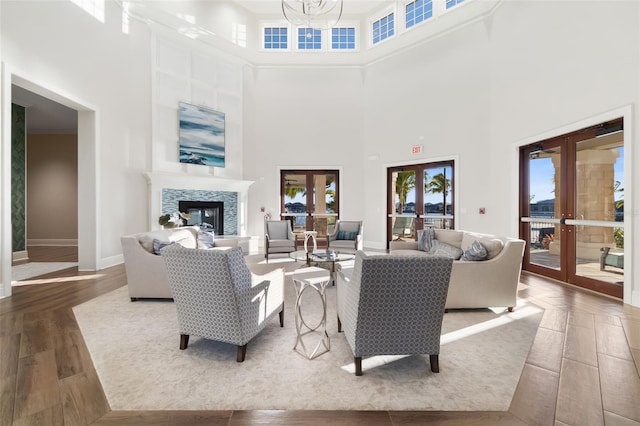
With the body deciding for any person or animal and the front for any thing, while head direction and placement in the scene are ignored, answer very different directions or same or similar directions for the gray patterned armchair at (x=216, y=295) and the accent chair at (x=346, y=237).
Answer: very different directions

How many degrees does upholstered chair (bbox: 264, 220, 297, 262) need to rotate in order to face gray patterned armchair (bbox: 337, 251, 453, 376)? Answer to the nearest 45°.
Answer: approximately 45° to its right

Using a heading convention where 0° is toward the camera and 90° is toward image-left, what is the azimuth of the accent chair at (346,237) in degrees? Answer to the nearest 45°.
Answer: approximately 45°

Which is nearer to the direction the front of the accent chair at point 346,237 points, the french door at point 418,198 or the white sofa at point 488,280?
the white sofa

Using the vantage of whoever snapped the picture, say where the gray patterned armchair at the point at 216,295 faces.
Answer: facing away from the viewer and to the right of the viewer

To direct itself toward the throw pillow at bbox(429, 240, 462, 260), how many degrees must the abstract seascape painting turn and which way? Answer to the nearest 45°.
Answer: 0° — it already faces it

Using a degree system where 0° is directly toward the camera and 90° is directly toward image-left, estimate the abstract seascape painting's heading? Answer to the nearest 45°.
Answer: approximately 315°
